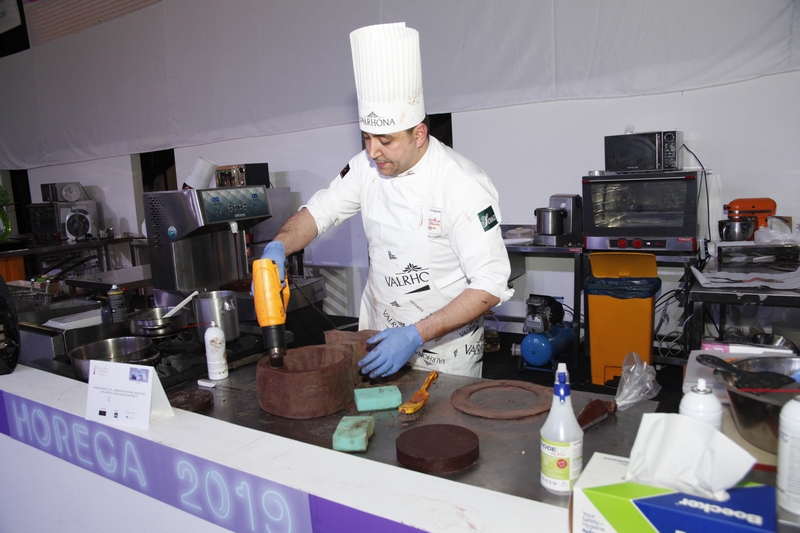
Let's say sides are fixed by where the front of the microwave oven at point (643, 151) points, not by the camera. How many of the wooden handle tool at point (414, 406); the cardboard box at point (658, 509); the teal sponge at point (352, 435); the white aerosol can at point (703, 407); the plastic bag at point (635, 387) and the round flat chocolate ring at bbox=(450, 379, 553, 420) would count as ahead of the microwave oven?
6

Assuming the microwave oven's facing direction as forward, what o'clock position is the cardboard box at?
The cardboard box is roughly at 12 o'clock from the microwave oven.

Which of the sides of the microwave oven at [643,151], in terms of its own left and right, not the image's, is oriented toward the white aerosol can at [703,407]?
front

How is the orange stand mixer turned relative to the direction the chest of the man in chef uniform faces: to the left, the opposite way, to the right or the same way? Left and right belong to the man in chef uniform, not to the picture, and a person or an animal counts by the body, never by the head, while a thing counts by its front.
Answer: to the right

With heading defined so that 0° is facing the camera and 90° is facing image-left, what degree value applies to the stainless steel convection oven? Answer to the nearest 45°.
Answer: approximately 0°

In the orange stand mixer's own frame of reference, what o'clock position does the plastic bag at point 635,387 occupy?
The plastic bag is roughly at 9 o'clock from the orange stand mixer.

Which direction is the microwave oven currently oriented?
toward the camera

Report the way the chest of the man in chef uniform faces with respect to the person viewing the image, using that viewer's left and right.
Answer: facing the viewer and to the left of the viewer

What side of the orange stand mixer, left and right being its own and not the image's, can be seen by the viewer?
left

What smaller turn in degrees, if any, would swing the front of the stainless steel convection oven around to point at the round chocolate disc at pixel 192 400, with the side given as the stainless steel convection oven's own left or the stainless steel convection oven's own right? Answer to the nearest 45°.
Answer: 0° — it already faces it

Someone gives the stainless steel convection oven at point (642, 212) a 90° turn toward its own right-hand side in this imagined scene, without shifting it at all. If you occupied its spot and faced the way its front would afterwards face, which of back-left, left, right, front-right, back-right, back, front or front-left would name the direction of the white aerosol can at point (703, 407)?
left

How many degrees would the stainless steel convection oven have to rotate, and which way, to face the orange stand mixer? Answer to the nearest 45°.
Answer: approximately 90° to its left

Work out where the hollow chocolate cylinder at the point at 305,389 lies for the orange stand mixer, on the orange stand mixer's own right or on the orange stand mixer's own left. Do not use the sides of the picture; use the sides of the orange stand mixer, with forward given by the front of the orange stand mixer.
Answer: on the orange stand mixer's own left
